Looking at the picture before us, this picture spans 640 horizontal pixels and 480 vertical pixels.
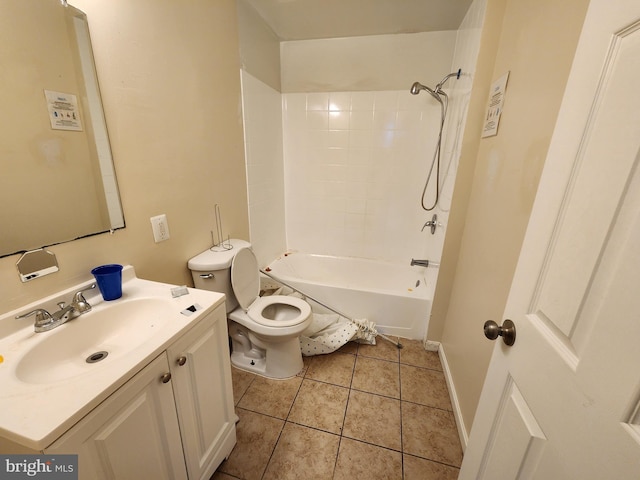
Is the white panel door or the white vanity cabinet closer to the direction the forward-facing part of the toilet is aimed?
the white panel door

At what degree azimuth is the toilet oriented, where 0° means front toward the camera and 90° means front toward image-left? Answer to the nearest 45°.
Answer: approximately 315°

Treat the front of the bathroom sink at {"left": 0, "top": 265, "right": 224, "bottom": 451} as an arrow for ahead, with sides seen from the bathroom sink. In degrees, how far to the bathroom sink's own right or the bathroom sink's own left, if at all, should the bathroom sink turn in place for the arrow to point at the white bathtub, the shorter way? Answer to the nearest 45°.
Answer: approximately 45° to the bathroom sink's own left

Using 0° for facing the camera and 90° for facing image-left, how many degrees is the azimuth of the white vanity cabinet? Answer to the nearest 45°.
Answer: approximately 315°

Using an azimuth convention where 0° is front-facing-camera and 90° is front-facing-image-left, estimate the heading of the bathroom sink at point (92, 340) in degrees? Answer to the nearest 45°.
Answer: approximately 315°

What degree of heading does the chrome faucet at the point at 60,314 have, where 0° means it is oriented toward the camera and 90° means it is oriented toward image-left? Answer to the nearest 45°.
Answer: approximately 315°
